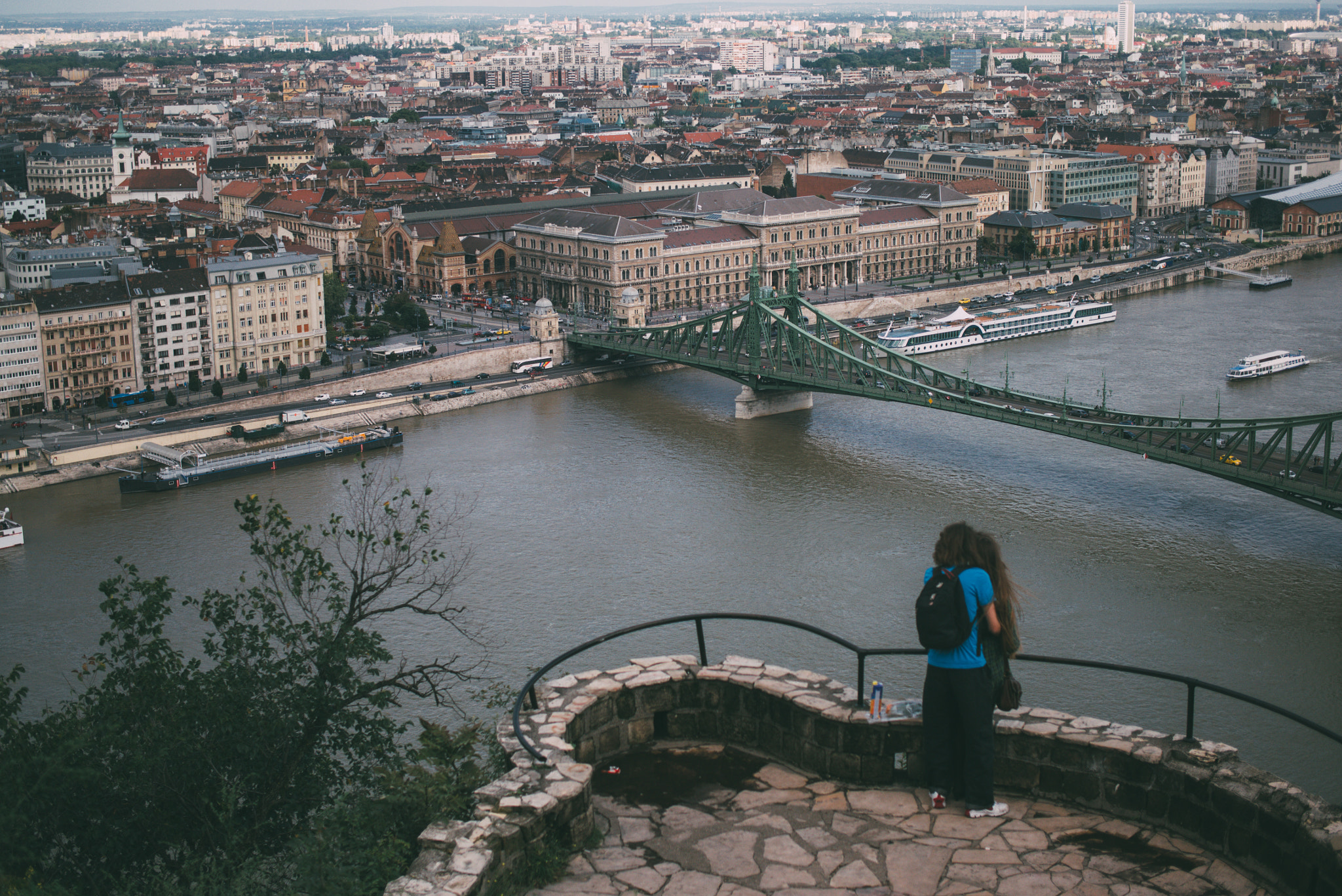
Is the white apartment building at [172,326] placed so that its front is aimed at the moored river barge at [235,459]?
yes

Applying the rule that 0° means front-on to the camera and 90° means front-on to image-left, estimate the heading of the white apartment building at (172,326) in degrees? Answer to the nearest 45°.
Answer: approximately 0°

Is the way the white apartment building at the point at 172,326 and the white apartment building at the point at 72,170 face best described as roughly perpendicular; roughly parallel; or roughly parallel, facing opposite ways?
roughly parallel

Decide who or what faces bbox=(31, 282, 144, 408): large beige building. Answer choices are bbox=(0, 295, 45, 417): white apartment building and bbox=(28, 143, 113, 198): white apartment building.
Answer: bbox=(28, 143, 113, 198): white apartment building

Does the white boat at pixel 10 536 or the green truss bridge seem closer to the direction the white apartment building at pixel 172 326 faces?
the white boat

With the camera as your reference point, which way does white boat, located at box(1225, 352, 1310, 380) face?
facing the viewer and to the left of the viewer

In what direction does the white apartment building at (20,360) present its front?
toward the camera

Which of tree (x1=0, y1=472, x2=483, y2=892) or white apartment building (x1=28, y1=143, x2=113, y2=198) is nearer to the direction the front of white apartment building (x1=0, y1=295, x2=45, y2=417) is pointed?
the tree

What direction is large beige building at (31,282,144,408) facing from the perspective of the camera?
toward the camera

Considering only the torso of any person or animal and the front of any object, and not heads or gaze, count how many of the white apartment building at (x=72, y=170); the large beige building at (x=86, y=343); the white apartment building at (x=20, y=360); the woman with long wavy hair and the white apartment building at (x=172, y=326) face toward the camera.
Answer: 4

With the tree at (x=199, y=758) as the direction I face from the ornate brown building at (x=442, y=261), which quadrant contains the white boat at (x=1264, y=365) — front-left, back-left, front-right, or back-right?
front-left

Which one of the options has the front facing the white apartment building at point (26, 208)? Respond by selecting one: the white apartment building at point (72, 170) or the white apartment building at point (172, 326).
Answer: the white apartment building at point (72, 170)

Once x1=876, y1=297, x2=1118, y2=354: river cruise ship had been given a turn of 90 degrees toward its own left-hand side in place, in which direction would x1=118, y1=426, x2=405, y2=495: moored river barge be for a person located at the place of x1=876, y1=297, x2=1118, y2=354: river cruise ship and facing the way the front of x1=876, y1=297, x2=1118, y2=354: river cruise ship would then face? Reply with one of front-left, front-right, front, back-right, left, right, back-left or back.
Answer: right

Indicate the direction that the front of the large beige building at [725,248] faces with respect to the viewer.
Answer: facing the viewer and to the right of the viewer
